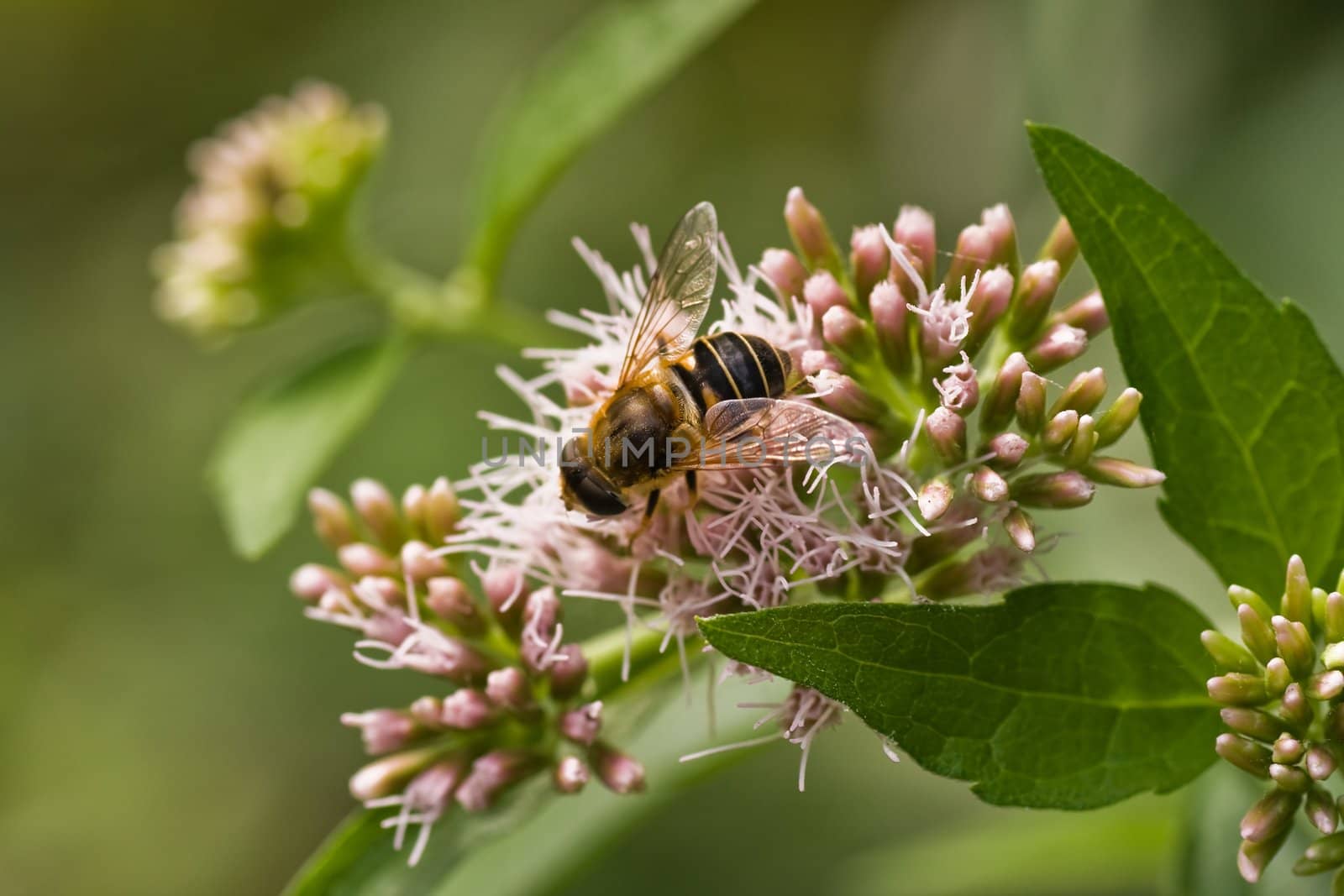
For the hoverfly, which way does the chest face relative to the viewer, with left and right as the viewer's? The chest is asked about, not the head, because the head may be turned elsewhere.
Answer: facing the viewer and to the left of the viewer

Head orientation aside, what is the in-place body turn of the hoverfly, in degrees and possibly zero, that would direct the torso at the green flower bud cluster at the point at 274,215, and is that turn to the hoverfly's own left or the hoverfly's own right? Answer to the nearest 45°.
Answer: approximately 90° to the hoverfly's own right

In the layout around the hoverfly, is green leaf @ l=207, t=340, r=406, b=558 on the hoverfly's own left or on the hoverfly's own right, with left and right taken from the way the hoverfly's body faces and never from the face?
on the hoverfly's own right
